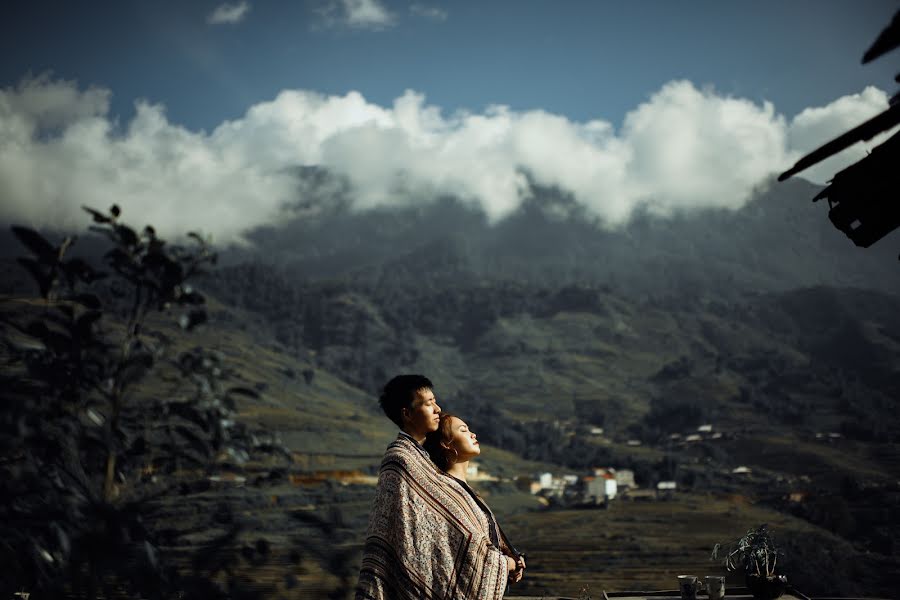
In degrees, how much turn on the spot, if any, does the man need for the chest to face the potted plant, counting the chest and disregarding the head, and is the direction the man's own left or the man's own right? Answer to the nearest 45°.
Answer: approximately 45° to the man's own left

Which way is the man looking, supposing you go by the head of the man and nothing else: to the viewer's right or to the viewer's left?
to the viewer's right

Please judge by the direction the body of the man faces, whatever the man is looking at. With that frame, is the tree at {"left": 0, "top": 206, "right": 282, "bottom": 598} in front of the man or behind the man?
behind

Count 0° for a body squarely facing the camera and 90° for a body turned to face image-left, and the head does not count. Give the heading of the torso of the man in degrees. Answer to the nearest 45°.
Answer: approximately 270°

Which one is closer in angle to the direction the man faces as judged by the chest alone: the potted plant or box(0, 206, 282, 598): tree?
the potted plant

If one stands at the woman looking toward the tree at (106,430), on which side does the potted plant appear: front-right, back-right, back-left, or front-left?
back-right

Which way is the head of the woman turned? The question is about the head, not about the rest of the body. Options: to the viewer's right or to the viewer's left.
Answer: to the viewer's right
